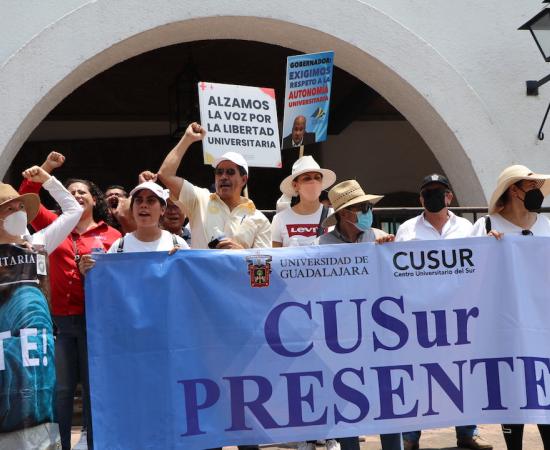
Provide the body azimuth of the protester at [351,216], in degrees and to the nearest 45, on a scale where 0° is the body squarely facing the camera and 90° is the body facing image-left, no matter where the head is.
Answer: approximately 315°

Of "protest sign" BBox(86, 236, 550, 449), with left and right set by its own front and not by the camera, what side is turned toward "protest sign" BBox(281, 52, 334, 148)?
back

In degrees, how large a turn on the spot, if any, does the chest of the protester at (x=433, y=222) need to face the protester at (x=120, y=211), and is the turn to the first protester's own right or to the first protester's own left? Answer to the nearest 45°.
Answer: approximately 90° to the first protester's own right

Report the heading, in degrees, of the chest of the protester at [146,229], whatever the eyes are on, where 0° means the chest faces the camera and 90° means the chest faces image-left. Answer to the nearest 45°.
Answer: approximately 0°

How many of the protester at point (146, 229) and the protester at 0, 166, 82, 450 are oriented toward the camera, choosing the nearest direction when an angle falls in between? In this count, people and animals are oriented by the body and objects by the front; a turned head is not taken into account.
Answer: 2

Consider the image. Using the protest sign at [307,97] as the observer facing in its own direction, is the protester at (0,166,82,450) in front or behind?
in front

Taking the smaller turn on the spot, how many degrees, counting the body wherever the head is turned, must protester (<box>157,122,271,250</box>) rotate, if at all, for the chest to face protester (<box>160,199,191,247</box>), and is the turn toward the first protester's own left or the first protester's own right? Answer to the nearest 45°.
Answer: approximately 135° to the first protester's own right

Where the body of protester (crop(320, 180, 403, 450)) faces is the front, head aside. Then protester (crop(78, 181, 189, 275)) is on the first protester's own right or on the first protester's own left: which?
on the first protester's own right

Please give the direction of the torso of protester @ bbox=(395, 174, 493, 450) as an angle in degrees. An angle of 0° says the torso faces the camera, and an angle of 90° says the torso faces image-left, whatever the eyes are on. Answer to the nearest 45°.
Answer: approximately 0°

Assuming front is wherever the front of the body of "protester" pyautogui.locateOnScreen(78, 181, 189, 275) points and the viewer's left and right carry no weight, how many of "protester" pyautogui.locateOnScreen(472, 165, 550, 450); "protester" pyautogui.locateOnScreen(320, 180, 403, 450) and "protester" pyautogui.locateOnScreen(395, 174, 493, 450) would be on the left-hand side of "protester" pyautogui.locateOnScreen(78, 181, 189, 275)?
3
